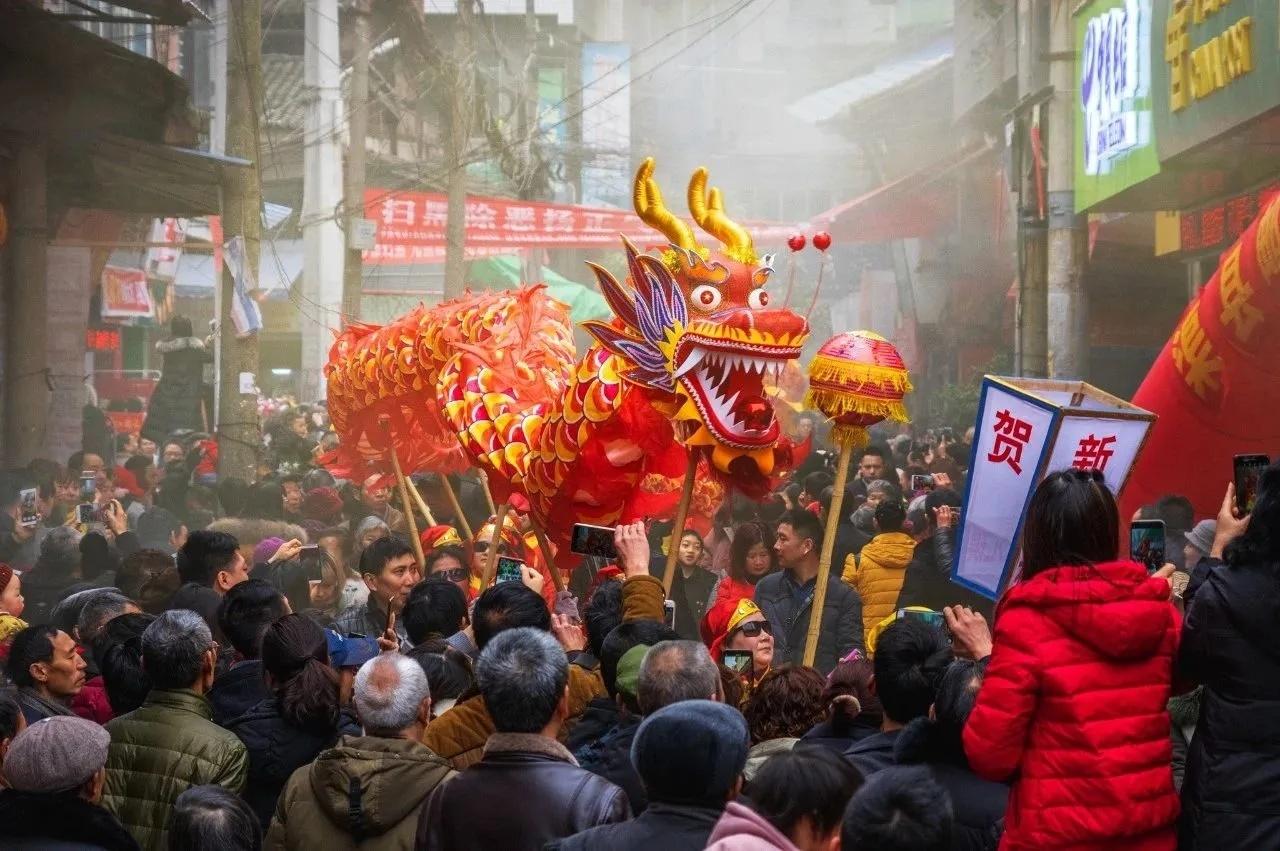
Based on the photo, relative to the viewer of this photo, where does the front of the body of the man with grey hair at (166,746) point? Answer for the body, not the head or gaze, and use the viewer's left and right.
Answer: facing away from the viewer and to the right of the viewer

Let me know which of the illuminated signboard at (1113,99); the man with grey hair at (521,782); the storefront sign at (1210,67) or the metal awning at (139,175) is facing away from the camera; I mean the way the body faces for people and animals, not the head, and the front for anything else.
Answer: the man with grey hair

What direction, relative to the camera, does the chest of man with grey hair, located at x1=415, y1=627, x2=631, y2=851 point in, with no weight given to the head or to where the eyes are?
away from the camera

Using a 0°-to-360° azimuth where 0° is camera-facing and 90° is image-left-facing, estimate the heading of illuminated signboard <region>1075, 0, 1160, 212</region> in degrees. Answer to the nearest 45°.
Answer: approximately 45°

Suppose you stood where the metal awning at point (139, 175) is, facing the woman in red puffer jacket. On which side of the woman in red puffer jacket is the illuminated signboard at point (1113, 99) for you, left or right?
left

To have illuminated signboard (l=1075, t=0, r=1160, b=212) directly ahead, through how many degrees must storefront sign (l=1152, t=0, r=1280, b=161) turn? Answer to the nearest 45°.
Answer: approximately 135° to its right

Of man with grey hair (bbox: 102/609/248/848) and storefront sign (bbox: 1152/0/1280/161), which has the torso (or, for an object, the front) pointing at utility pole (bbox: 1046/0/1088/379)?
the man with grey hair

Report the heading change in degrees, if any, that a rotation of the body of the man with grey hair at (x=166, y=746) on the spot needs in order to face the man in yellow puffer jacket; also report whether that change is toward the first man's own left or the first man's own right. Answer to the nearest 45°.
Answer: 0° — they already face them

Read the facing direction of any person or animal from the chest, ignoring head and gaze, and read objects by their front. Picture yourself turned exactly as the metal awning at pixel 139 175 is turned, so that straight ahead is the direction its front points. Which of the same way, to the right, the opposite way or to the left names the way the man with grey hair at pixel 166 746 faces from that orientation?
to the left

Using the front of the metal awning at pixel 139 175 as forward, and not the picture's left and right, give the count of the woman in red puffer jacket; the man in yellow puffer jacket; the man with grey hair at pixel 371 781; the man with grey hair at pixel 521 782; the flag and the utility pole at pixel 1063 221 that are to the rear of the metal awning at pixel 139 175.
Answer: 0

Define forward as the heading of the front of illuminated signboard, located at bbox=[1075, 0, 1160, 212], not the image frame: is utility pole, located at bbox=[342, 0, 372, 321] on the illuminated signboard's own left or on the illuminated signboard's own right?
on the illuminated signboard's own right

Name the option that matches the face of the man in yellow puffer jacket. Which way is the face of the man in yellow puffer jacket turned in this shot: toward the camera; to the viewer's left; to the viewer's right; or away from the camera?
away from the camera

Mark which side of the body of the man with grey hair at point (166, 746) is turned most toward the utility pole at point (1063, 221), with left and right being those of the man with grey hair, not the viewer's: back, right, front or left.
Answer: front

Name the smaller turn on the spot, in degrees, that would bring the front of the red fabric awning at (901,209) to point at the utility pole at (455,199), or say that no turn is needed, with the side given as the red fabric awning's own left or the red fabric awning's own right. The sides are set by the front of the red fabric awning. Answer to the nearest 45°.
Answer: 0° — it already faces it

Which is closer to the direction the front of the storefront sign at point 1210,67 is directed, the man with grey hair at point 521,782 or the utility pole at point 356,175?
the man with grey hair

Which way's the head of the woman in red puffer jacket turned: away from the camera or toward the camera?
away from the camera
